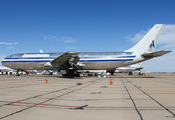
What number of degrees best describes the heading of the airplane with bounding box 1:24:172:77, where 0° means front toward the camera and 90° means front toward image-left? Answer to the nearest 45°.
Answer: approximately 90°
